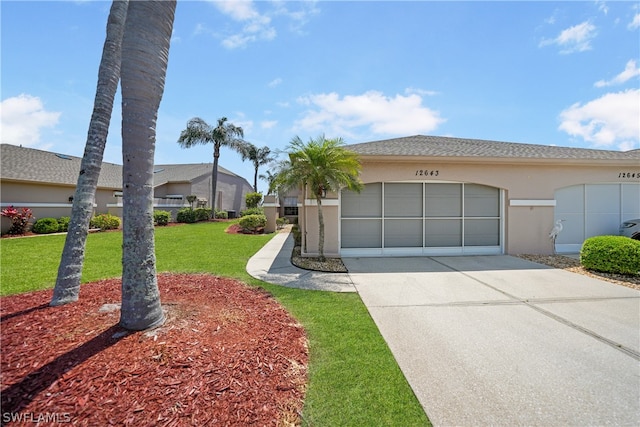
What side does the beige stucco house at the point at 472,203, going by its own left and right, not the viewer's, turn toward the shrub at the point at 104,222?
right

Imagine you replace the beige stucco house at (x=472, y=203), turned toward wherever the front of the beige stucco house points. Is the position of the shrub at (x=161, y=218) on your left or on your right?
on your right

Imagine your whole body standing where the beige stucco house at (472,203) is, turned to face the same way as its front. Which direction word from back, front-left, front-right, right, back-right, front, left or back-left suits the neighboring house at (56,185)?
right

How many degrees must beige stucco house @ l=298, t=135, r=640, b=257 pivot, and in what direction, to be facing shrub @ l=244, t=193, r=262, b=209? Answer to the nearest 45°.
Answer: approximately 135° to its right

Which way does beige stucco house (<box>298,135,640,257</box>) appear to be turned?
toward the camera

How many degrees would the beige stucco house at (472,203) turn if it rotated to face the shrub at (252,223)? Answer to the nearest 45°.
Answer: approximately 90° to its right

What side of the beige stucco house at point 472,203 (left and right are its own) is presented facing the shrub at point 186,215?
right

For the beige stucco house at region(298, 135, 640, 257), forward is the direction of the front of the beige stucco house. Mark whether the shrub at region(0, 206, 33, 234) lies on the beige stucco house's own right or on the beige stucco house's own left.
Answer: on the beige stucco house's own right
